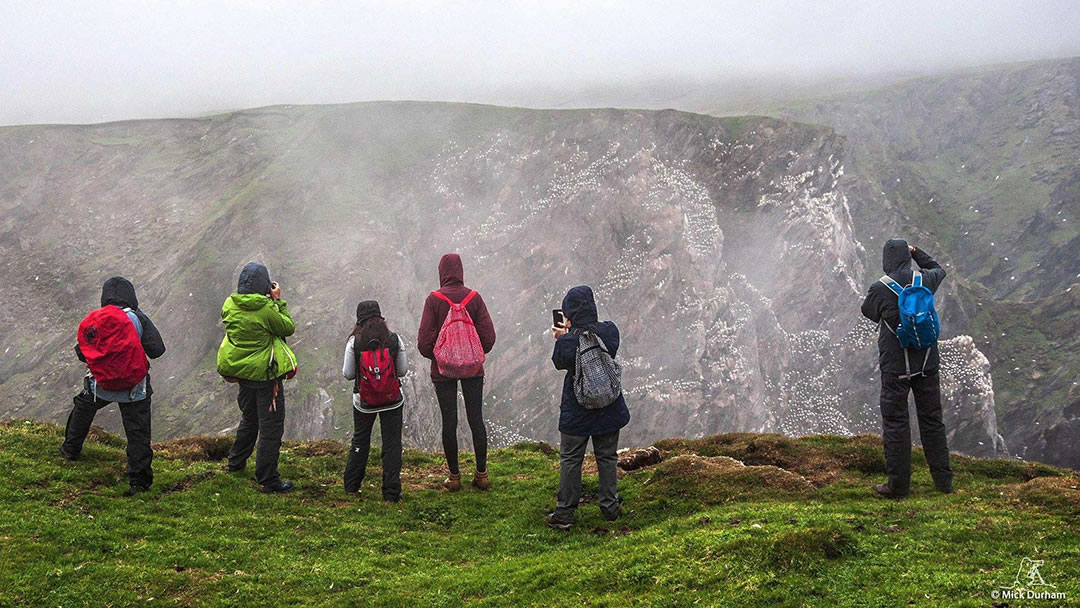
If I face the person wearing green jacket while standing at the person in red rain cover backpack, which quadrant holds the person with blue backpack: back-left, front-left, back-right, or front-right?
front-right

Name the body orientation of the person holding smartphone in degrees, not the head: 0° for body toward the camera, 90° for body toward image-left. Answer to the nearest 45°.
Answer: approximately 135°

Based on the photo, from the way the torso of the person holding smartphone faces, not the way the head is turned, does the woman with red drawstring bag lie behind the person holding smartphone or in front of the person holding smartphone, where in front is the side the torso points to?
in front

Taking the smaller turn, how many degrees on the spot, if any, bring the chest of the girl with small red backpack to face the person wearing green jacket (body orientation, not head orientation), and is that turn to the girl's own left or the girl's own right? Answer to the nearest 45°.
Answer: approximately 90° to the girl's own left

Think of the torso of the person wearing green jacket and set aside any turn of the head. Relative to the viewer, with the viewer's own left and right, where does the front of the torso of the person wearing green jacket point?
facing away from the viewer and to the right of the viewer

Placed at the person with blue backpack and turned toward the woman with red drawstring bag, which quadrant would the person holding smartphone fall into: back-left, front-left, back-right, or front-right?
front-left

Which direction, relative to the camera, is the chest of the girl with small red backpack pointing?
away from the camera

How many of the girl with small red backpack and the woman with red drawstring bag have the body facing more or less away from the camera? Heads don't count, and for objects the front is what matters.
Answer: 2

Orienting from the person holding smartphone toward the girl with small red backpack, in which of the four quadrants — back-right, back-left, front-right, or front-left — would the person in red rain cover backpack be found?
front-left

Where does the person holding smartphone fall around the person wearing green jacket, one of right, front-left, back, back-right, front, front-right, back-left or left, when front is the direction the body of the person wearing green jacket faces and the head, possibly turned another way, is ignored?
right

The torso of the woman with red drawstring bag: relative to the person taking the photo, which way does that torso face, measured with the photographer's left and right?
facing away from the viewer

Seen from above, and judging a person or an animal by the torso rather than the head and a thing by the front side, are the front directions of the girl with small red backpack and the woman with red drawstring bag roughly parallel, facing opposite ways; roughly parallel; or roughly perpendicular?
roughly parallel

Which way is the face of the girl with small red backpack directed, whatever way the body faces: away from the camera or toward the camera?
away from the camera
